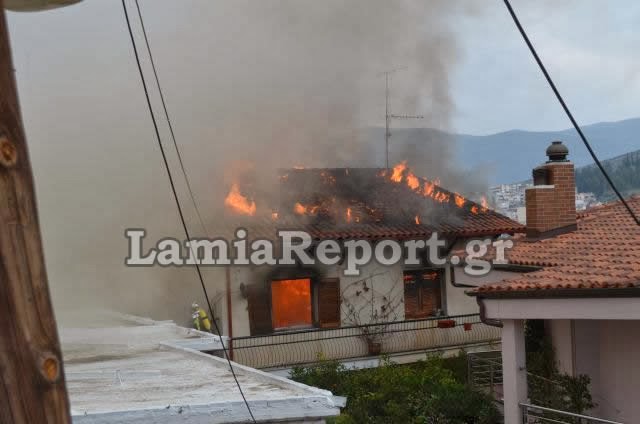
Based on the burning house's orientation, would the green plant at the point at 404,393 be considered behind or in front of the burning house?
in front

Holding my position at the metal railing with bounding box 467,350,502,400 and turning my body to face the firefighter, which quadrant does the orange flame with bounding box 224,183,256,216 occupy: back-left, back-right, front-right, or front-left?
front-right

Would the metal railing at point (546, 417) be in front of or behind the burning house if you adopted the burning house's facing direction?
in front

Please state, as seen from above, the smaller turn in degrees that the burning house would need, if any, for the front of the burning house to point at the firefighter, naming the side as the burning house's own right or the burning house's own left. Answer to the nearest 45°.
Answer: approximately 45° to the burning house's own right

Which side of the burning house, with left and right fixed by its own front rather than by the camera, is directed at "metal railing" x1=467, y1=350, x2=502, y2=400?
front

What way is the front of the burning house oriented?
toward the camera
